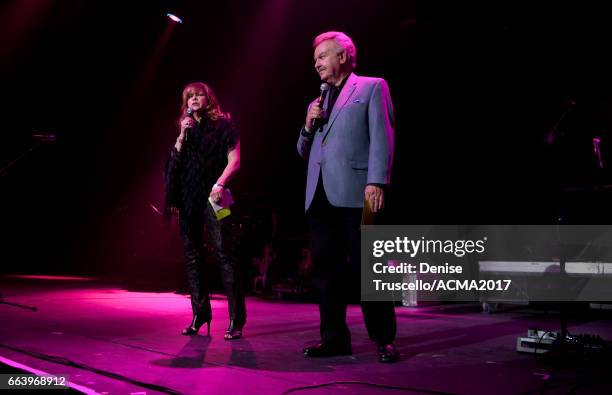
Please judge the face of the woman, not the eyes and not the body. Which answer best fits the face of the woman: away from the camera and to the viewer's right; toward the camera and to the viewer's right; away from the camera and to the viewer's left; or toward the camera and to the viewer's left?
toward the camera and to the viewer's left

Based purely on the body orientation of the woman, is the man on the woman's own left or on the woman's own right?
on the woman's own left

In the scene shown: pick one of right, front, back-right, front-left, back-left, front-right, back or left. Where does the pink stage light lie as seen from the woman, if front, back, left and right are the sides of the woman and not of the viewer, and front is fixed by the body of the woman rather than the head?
back-right

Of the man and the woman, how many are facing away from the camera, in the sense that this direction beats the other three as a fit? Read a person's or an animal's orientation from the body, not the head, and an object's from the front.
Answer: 0

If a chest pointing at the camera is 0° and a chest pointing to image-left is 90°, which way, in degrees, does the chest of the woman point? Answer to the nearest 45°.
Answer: approximately 45°

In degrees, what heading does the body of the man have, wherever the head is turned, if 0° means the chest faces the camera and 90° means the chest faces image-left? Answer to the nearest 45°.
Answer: approximately 45°

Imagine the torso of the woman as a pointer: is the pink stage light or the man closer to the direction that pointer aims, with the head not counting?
the man

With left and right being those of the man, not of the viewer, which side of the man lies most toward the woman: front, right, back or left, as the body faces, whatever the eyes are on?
right
